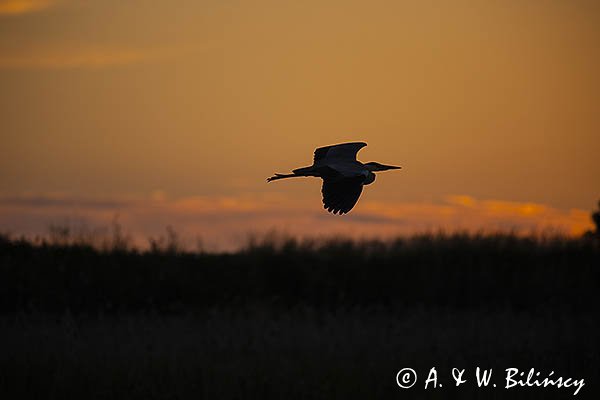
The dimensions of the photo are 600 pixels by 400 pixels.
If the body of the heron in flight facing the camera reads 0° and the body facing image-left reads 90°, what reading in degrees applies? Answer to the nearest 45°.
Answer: approximately 270°
